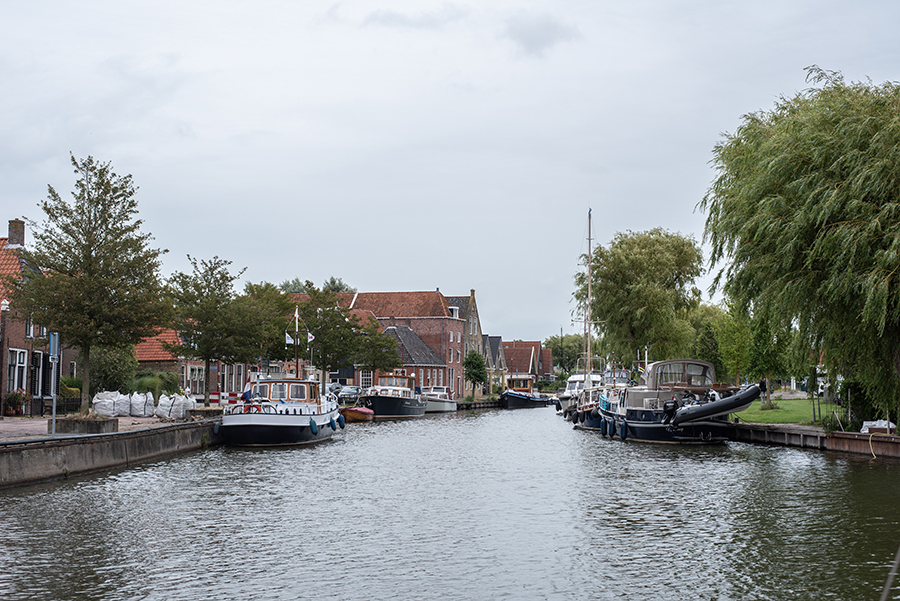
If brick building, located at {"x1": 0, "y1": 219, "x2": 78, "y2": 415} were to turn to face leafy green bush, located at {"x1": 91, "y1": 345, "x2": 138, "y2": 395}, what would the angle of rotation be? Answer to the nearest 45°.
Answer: approximately 90° to its left

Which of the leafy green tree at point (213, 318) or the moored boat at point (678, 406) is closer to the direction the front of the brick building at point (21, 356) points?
the moored boat

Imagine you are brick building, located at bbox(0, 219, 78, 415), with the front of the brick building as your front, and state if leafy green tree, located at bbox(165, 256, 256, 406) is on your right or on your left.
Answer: on your left

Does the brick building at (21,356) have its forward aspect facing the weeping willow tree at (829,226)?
yes

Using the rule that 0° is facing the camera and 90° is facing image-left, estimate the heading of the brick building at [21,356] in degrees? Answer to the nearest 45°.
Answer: approximately 315°

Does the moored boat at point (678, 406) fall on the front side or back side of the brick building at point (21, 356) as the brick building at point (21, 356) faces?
on the front side

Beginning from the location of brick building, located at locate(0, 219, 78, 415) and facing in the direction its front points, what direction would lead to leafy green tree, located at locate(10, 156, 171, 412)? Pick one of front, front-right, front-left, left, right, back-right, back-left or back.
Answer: front-right
